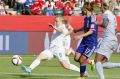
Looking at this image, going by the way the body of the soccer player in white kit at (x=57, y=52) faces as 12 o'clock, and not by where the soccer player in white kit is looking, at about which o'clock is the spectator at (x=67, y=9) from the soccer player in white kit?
The spectator is roughly at 3 o'clock from the soccer player in white kit.

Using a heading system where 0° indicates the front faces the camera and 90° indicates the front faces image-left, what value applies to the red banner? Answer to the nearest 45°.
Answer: approximately 0°

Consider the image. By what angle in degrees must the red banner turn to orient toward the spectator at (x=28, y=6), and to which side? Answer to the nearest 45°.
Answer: approximately 180°

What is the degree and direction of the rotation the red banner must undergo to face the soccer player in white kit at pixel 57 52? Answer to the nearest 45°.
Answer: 0° — it already faces them

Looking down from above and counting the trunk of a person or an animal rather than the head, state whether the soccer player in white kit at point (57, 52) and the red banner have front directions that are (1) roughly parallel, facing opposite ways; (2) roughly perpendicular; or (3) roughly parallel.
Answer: roughly perpendicular

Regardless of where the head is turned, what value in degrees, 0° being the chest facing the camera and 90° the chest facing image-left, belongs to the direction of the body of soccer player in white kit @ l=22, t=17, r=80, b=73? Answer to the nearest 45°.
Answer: approximately 90°

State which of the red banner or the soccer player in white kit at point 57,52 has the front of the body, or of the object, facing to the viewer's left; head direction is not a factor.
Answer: the soccer player in white kit
